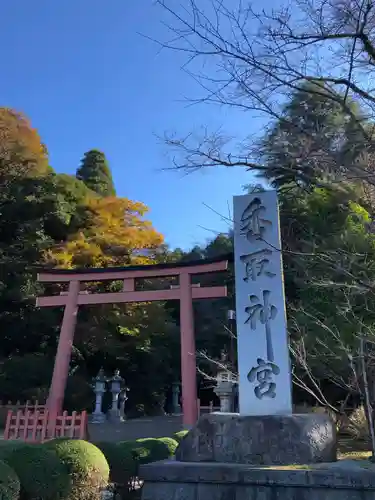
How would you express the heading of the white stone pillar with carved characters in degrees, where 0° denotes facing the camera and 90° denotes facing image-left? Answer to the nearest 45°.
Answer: approximately 0°

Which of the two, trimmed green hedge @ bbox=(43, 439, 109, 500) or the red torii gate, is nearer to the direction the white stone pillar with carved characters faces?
the trimmed green hedge

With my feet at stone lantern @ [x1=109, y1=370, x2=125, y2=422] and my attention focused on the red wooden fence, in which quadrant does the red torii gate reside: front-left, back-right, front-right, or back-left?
front-left

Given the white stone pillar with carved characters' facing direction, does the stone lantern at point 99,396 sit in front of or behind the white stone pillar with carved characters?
behind

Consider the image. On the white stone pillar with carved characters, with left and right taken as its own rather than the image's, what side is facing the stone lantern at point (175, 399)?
back

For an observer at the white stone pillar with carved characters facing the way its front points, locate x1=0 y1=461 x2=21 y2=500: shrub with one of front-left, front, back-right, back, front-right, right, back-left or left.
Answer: front-right

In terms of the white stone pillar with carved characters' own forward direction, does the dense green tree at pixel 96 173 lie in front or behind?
behind

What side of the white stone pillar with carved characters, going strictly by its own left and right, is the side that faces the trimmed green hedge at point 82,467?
right

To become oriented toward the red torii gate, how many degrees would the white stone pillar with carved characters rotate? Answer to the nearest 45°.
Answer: approximately 135° to its right

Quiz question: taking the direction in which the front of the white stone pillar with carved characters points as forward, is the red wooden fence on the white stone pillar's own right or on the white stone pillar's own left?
on the white stone pillar's own right

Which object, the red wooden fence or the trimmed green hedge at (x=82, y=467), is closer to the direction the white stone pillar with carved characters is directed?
the trimmed green hedge
